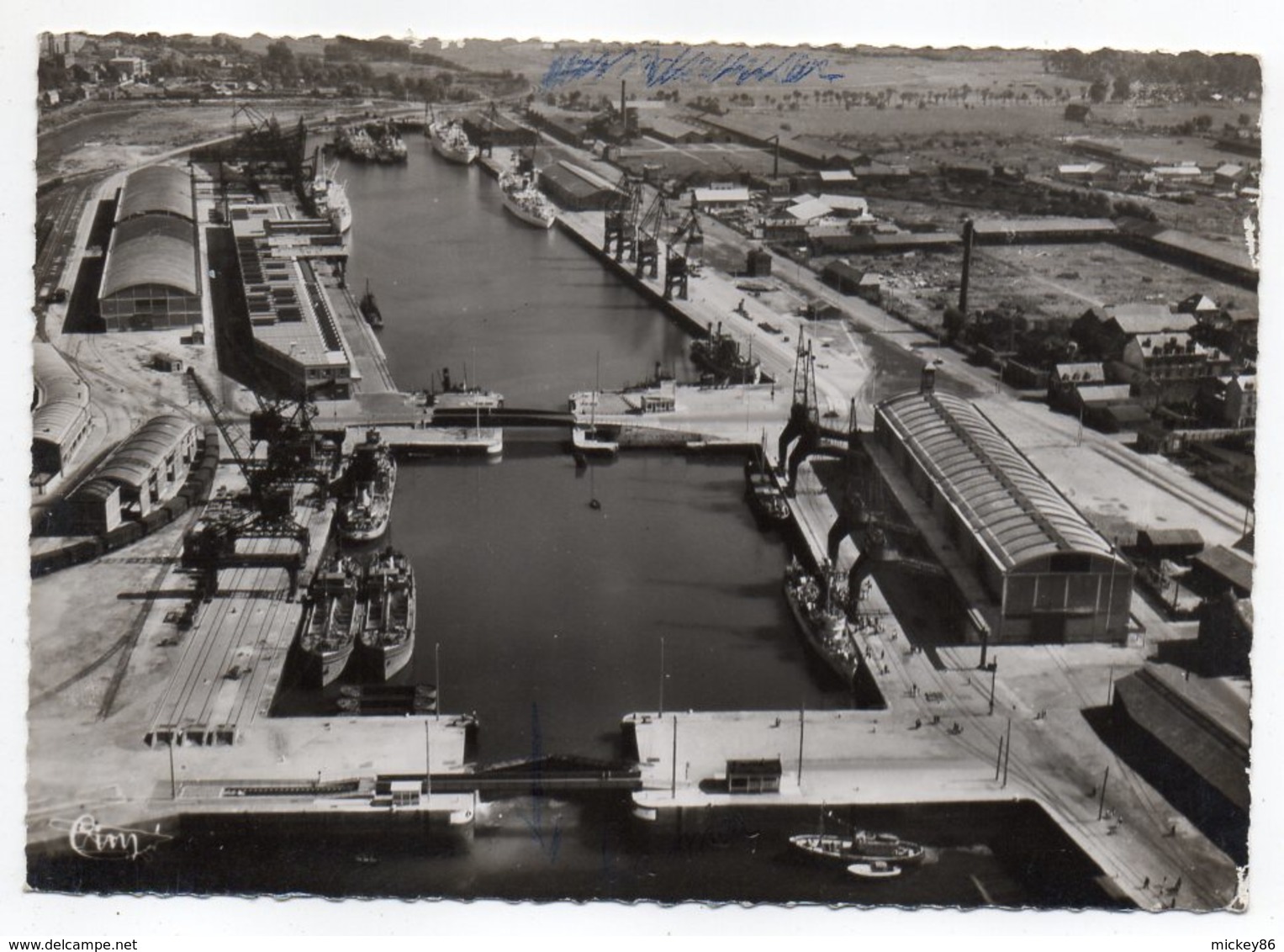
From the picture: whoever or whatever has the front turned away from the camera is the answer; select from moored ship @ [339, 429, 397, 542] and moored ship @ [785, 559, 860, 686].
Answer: moored ship @ [339, 429, 397, 542]

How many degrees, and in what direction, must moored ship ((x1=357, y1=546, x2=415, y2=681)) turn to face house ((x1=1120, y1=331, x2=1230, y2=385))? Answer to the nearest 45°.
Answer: approximately 135° to its left

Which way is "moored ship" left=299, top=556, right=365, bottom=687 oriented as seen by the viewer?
toward the camera

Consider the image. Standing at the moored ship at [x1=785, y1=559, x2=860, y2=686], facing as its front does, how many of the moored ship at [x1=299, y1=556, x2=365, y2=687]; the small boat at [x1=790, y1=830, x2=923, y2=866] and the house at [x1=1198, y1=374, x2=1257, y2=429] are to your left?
1

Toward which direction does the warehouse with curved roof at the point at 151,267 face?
toward the camera

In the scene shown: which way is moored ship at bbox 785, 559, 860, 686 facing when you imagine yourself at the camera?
facing the viewer and to the right of the viewer

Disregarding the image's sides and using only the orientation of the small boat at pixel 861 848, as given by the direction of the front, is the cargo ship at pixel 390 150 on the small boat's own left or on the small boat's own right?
on the small boat's own right

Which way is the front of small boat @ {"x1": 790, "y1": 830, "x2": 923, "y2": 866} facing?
to the viewer's left

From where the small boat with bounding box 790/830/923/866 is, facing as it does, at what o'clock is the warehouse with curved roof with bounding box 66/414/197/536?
The warehouse with curved roof is roughly at 1 o'clock from the small boat.
